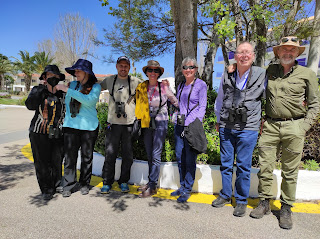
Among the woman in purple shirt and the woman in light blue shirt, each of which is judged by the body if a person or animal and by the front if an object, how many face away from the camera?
0

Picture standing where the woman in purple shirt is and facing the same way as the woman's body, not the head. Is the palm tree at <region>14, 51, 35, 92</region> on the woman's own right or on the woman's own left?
on the woman's own right

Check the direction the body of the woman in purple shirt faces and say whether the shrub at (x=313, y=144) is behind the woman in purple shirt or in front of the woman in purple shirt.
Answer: behind

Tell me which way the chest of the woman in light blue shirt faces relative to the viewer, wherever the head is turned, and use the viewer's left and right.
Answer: facing the viewer and to the left of the viewer

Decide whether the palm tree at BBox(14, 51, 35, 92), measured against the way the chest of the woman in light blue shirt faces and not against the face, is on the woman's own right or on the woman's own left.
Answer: on the woman's own right

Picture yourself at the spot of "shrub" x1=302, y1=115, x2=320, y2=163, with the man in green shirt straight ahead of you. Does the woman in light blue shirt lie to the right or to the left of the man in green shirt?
right

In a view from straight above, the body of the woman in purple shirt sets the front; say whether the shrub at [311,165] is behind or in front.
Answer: behind

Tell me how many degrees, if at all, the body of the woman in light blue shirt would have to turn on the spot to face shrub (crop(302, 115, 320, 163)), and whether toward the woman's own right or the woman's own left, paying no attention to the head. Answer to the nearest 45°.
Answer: approximately 135° to the woman's own left

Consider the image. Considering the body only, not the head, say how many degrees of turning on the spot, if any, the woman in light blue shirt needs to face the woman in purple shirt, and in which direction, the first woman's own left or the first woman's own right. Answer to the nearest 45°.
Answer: approximately 135° to the first woman's own left

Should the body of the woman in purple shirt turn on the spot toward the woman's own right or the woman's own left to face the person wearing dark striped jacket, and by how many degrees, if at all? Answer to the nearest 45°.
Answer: approximately 45° to the woman's own right

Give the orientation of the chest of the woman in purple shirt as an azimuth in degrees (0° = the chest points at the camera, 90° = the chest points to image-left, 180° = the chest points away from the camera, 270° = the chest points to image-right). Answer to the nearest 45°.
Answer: approximately 45°
